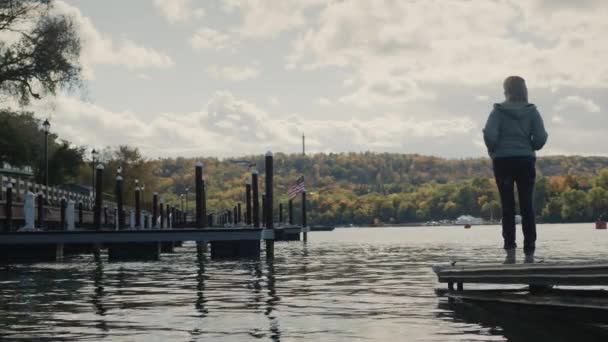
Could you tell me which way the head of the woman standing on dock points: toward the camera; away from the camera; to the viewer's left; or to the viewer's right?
away from the camera

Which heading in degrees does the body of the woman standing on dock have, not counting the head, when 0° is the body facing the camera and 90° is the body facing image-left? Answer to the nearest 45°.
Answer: approximately 180°
